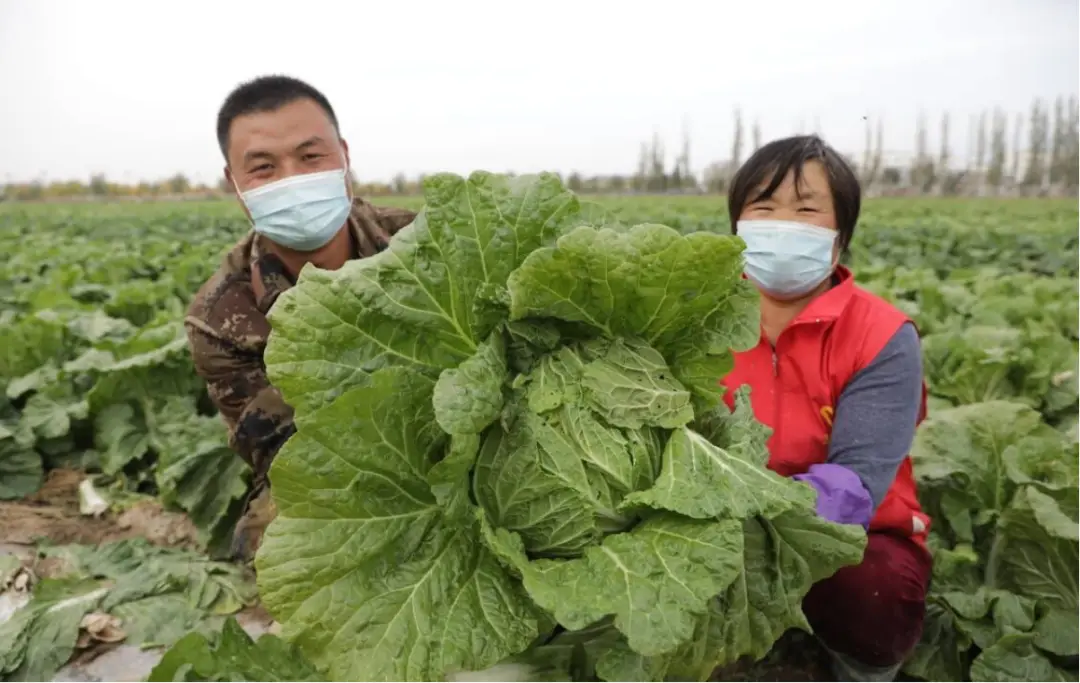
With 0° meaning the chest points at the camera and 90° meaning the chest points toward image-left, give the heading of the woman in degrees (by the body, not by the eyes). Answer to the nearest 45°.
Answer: approximately 45°

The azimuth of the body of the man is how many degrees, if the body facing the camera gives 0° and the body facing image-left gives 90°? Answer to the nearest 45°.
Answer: approximately 0°

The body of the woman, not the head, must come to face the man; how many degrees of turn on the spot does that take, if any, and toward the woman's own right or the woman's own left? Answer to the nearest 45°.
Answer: approximately 45° to the woman's own right
